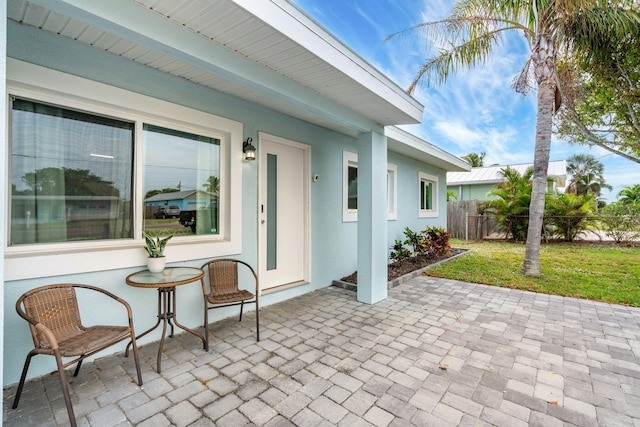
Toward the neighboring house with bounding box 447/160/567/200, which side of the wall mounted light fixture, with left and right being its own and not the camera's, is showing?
left

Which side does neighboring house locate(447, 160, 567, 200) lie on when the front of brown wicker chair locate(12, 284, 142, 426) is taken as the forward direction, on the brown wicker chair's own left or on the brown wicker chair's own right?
on the brown wicker chair's own left

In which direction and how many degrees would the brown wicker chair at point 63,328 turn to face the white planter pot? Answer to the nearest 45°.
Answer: approximately 90° to its left

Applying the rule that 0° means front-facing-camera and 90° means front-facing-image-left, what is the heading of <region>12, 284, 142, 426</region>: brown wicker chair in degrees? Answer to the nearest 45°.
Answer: approximately 315°

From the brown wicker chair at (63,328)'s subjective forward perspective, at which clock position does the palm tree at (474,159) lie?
The palm tree is roughly at 10 o'clock from the brown wicker chair.

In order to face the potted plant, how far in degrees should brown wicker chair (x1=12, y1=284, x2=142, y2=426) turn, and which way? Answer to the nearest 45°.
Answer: approximately 90° to its left

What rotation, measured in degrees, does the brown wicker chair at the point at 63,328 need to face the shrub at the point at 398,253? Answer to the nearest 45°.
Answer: approximately 45° to its left

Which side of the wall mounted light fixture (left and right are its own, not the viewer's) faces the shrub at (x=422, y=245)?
left

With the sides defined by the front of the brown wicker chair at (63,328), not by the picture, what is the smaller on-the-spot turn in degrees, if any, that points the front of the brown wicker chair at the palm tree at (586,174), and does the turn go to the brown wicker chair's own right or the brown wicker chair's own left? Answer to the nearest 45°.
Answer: approximately 45° to the brown wicker chair's own left

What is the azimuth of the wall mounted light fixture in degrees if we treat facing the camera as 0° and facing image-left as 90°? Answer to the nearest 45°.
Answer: approximately 315°
